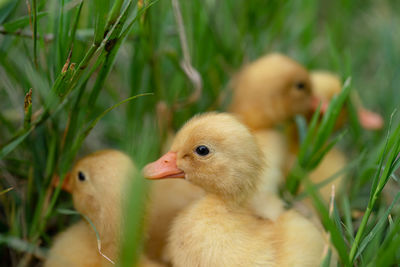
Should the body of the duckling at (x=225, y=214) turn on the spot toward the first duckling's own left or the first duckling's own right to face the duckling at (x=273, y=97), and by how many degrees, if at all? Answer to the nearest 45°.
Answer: approximately 90° to the first duckling's own right

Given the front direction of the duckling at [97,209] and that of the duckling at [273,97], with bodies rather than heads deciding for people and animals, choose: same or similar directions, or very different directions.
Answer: very different directions

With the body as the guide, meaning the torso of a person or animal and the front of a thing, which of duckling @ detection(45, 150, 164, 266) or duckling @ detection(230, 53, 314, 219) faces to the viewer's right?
duckling @ detection(230, 53, 314, 219)

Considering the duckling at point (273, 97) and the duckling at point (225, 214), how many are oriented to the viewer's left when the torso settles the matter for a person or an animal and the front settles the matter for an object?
1

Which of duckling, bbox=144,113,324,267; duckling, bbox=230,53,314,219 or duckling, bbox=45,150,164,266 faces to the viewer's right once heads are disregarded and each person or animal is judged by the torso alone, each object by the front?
duckling, bbox=230,53,314,219

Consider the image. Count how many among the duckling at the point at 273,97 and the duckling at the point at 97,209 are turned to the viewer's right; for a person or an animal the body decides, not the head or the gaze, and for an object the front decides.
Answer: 1

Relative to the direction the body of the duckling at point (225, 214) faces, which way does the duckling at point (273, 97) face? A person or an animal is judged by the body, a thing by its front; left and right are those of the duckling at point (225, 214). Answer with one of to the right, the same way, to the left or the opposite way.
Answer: the opposite way

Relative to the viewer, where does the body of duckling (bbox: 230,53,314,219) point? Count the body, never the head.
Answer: to the viewer's right

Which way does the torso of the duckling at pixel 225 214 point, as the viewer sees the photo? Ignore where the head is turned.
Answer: to the viewer's left

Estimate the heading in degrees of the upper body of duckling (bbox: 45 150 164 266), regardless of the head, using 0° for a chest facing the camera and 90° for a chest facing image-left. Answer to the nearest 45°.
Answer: approximately 90°
